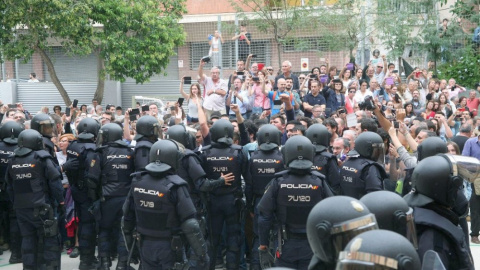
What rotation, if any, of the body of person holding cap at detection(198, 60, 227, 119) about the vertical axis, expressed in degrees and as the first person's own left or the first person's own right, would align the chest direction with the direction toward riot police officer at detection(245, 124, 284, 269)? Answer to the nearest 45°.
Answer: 0° — they already face them

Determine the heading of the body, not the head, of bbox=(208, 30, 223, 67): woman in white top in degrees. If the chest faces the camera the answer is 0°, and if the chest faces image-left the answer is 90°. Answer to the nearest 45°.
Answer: approximately 0°

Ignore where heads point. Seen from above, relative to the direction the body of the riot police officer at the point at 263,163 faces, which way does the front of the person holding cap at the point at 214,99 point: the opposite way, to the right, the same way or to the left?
the opposite way

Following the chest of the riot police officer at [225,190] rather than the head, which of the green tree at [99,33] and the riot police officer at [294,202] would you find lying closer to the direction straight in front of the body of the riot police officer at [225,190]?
the green tree

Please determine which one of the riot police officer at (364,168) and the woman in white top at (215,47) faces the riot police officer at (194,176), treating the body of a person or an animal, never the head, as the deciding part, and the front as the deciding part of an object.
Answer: the woman in white top

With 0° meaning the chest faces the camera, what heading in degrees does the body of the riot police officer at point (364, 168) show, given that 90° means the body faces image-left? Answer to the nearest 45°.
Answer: approximately 225°

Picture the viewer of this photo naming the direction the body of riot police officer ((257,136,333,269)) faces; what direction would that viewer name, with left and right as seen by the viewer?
facing away from the viewer

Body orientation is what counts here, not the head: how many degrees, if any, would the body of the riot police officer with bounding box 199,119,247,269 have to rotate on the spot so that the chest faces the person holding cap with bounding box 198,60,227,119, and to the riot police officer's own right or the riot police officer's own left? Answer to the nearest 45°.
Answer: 0° — they already face them

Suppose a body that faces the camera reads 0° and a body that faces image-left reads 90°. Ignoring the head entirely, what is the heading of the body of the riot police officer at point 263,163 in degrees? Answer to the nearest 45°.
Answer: approximately 180°

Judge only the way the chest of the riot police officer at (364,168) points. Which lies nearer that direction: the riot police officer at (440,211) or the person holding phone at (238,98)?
the person holding phone

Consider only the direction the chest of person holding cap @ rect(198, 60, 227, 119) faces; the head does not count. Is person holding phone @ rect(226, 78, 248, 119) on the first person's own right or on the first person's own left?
on the first person's own left

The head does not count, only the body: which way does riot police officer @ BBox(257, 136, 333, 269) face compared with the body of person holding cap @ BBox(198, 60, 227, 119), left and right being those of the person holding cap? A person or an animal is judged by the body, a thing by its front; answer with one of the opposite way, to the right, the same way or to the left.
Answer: the opposite way

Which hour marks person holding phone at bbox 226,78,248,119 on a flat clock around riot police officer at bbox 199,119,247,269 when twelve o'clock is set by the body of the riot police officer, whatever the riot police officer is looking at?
The person holding phone is roughly at 12 o'clock from the riot police officer.
